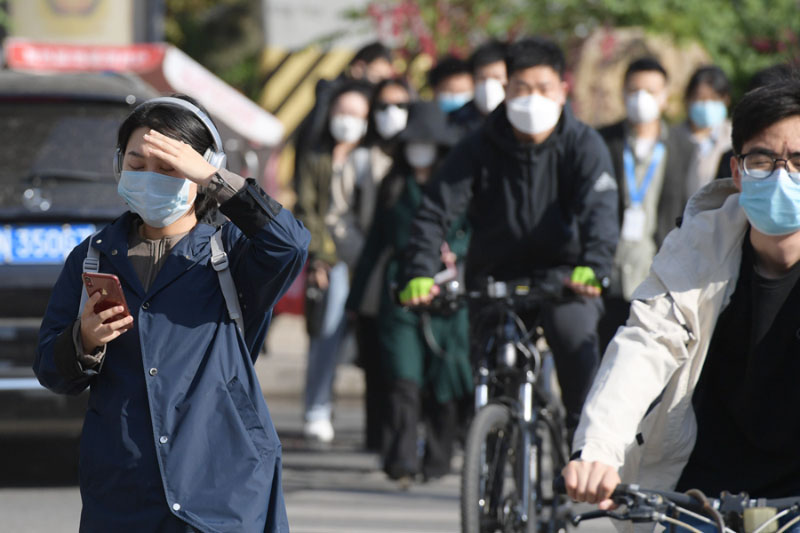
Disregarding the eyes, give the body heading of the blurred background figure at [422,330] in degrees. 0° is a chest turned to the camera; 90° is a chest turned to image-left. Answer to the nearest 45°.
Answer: approximately 0°

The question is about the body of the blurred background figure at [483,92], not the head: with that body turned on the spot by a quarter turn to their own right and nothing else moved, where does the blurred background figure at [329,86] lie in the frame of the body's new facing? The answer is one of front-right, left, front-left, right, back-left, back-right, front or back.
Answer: front-right

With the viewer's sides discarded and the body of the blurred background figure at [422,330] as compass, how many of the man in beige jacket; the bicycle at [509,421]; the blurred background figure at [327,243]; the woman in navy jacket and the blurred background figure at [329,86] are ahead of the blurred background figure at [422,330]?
3

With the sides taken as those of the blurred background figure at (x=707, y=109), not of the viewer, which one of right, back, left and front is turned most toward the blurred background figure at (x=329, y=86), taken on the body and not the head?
right

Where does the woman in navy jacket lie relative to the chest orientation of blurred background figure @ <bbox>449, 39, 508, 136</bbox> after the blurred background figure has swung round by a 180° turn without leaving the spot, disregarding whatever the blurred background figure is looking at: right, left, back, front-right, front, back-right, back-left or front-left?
back

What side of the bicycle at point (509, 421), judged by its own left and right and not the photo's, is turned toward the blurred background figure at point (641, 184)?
back

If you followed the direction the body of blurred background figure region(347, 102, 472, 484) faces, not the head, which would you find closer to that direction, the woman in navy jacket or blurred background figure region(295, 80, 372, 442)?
the woman in navy jacket

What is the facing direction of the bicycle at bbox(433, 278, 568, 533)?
toward the camera

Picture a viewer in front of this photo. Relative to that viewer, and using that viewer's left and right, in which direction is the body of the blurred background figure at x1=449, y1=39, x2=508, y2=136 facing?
facing the viewer

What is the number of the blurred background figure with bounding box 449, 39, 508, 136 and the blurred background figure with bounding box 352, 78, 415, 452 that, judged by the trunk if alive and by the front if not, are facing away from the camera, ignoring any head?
0

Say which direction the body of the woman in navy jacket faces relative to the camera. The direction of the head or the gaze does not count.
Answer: toward the camera
